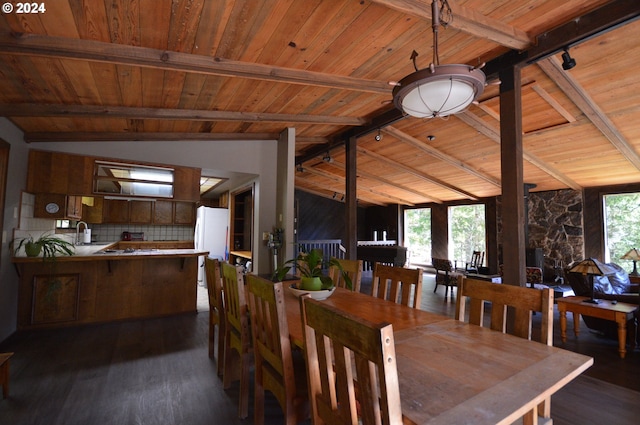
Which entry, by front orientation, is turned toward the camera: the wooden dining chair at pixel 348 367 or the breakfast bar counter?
the breakfast bar counter

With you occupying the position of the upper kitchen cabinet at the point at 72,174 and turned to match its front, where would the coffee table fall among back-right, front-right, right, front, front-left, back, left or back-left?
front-left

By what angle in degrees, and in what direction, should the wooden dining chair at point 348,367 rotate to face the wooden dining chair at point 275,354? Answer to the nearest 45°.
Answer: approximately 90° to its left

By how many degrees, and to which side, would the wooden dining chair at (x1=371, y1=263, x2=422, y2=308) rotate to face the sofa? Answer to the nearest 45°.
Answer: approximately 180°

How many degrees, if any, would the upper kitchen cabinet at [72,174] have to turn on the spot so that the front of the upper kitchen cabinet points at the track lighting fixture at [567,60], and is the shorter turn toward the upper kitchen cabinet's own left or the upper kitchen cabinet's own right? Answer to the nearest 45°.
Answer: approximately 45° to the upper kitchen cabinet's own left

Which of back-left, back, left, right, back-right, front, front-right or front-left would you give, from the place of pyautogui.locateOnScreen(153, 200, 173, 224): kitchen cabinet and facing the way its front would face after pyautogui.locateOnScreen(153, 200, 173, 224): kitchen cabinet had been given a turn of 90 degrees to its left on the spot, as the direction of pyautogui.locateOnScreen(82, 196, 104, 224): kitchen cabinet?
back

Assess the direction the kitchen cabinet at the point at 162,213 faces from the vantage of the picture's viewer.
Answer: facing the viewer

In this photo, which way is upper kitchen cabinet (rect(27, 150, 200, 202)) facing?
toward the camera

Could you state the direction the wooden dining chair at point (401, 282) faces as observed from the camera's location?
facing the viewer and to the left of the viewer

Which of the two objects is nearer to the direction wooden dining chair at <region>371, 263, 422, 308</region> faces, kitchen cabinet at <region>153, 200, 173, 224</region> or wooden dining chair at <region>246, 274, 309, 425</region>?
the wooden dining chair

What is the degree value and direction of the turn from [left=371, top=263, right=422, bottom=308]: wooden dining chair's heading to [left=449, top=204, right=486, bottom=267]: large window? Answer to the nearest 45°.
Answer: approximately 135° to its right

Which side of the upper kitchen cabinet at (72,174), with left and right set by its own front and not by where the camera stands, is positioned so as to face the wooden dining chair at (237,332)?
front

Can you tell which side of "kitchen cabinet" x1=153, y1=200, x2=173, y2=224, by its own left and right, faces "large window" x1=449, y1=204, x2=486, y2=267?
left

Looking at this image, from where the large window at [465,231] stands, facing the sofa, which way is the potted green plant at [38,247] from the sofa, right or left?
right

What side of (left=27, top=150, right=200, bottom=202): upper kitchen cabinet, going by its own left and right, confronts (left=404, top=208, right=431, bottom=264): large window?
left

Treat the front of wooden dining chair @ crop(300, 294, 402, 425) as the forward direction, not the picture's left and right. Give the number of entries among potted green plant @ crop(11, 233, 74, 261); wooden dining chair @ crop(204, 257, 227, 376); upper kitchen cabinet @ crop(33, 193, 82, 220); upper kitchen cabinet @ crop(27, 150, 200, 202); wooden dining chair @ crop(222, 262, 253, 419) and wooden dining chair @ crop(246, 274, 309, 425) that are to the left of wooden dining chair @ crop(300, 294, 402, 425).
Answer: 6

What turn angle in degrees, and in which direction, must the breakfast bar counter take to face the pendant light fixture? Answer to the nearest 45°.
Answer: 0° — it already faces it
